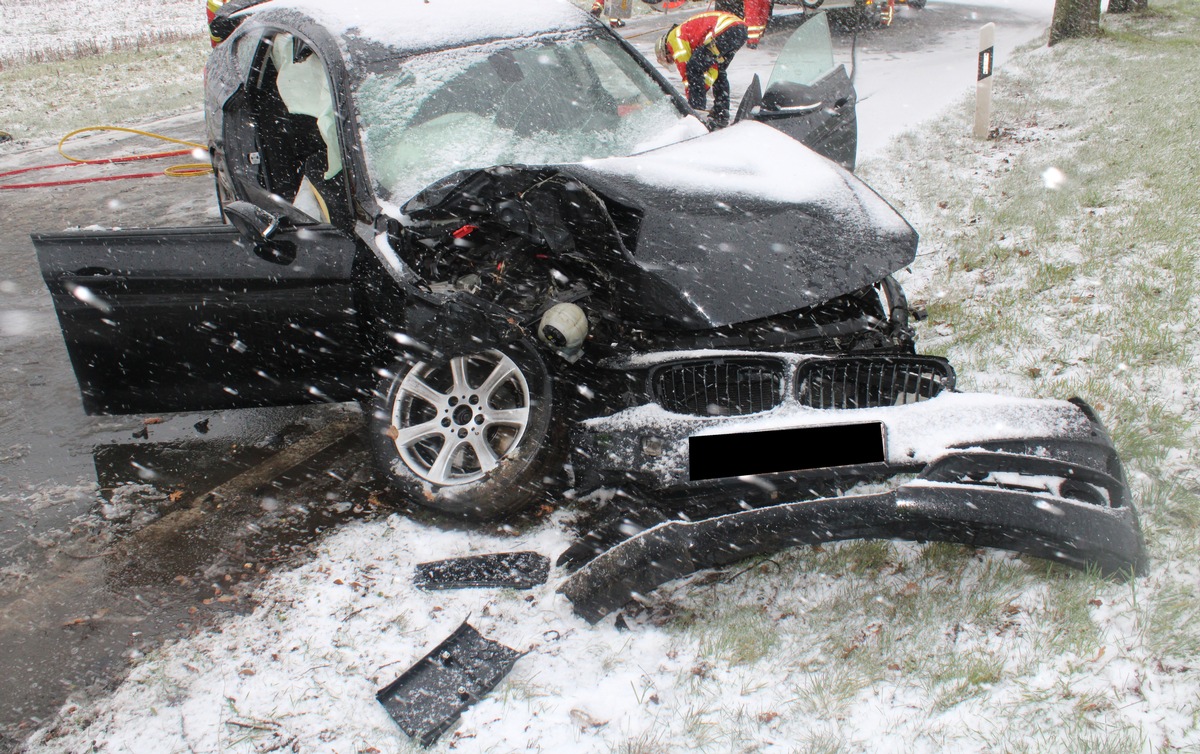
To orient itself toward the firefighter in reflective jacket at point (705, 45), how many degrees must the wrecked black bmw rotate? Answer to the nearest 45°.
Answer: approximately 135° to its left

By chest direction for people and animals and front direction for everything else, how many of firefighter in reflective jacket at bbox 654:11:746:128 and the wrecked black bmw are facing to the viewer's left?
1

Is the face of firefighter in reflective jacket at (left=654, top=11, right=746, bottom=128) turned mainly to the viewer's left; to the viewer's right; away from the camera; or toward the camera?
to the viewer's left

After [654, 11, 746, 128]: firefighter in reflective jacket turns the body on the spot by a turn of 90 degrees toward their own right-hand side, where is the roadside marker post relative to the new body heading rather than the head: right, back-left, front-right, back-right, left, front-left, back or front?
right

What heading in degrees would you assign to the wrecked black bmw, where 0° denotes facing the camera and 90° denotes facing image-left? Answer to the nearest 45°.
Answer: approximately 315°

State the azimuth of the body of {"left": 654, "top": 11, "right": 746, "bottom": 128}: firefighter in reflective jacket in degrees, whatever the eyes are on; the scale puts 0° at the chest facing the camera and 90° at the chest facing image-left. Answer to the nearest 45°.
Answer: approximately 90°

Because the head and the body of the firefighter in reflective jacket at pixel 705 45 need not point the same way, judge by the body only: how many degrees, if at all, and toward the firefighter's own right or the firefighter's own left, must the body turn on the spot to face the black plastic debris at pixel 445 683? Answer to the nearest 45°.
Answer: approximately 90° to the firefighter's own left

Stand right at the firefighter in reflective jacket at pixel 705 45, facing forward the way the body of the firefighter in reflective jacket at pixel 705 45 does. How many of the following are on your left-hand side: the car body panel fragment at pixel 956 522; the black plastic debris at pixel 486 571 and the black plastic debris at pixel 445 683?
3

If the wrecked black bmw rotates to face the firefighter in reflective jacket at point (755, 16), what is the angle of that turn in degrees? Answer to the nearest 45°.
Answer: approximately 135° to its left
